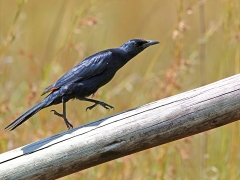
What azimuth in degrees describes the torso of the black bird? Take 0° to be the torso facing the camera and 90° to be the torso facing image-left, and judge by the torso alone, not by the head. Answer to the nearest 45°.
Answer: approximately 270°
